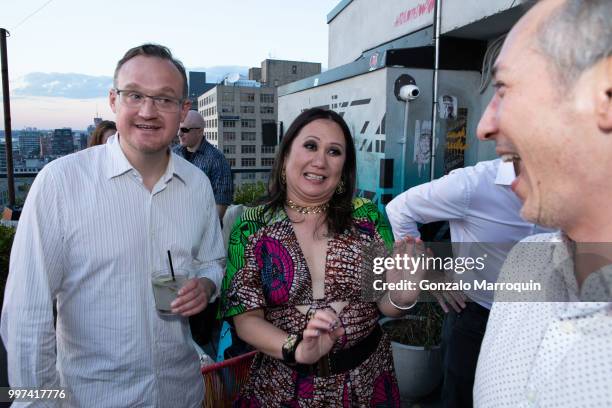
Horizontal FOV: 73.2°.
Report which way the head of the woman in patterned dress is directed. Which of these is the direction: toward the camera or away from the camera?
toward the camera

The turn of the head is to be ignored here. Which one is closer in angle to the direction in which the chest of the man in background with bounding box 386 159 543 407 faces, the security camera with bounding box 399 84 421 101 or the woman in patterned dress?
the woman in patterned dress

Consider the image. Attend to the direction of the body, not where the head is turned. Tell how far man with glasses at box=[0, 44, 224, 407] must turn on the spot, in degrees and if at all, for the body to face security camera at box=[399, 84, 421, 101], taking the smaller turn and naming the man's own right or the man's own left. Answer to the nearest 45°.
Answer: approximately 90° to the man's own left

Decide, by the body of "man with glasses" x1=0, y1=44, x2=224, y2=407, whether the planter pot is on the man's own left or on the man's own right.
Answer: on the man's own left
